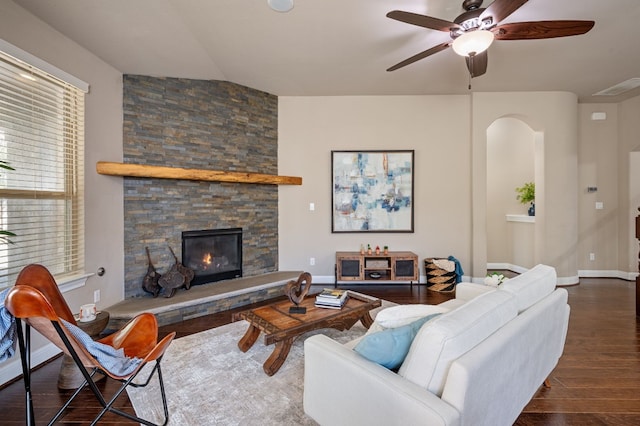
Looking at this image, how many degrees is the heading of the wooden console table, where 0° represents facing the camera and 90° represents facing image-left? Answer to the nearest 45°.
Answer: approximately 0°

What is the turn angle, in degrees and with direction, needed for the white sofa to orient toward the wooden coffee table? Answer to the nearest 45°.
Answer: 0° — it already faces it

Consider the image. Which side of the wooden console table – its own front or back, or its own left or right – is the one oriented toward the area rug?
front

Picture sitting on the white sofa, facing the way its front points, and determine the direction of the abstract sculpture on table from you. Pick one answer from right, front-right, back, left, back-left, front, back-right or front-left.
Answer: front

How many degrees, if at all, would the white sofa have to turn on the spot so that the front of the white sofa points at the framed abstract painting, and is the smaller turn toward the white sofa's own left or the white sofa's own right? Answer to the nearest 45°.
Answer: approximately 45° to the white sofa's own right

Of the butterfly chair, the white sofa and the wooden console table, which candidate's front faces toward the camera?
the wooden console table

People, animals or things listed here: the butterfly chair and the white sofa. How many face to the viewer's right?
1

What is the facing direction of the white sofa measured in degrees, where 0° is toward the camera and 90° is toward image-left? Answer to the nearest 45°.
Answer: approximately 135°

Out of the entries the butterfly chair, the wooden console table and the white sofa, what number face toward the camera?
1

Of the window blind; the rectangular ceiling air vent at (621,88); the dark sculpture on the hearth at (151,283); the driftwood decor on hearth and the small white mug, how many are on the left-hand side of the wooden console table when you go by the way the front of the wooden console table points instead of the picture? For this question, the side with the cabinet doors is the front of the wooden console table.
1

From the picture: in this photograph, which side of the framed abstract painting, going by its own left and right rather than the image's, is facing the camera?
front

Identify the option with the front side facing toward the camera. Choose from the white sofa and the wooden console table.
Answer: the wooden console table

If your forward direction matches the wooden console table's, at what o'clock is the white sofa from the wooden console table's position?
The white sofa is roughly at 12 o'clock from the wooden console table.

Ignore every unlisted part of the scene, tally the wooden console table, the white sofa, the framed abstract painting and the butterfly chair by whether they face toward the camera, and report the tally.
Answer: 2

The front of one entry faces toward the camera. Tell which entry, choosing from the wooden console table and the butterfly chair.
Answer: the wooden console table

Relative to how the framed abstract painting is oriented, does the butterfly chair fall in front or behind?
in front

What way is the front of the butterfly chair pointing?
to the viewer's right

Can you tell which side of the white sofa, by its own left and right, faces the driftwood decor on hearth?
front

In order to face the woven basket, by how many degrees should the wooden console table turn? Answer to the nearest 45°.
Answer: approximately 90° to its left

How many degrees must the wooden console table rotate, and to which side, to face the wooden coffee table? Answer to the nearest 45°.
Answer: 0° — it already faces it
